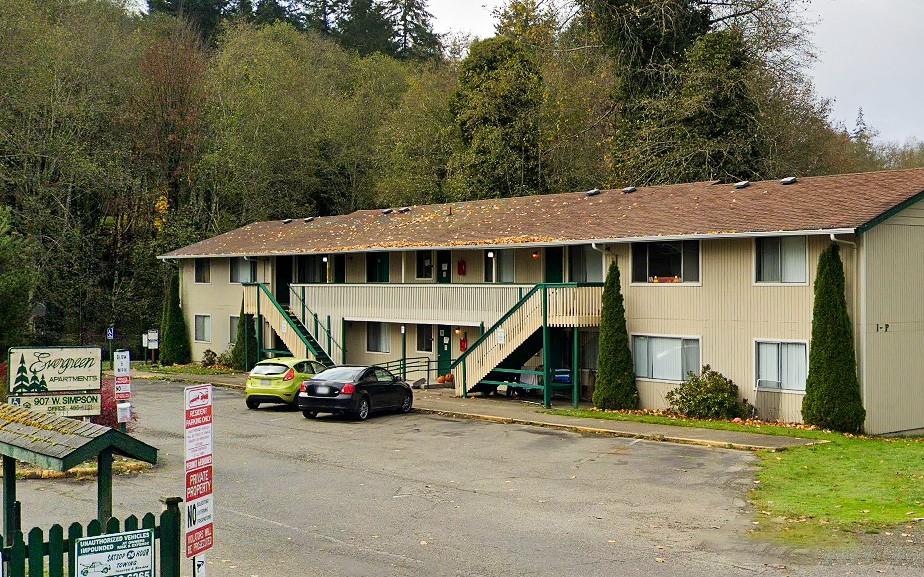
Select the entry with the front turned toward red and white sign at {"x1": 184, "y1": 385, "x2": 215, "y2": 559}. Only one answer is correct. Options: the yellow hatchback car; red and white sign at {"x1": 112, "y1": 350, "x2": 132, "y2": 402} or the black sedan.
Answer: red and white sign at {"x1": 112, "y1": 350, "x2": 132, "y2": 402}

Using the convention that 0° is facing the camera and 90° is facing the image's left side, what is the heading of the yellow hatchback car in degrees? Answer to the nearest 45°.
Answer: approximately 225°

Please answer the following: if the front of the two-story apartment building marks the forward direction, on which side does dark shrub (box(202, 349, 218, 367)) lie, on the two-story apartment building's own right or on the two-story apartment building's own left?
on the two-story apartment building's own right

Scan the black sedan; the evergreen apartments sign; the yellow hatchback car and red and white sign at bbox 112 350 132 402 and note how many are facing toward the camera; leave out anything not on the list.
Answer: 2

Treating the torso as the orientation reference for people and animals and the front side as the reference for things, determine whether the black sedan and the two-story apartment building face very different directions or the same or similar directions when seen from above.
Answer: very different directions

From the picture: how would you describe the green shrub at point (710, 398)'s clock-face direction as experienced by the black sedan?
The green shrub is roughly at 2 o'clock from the black sedan.

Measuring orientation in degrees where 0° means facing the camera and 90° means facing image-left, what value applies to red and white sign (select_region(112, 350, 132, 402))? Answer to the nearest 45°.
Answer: approximately 0°

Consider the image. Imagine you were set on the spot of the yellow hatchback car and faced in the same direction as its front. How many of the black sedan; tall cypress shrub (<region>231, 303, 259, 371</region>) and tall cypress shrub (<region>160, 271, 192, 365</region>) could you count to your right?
1

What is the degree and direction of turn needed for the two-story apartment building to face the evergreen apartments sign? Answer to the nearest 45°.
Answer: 0° — it already faces it

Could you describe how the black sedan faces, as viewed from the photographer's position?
facing away from the viewer and to the right of the viewer
